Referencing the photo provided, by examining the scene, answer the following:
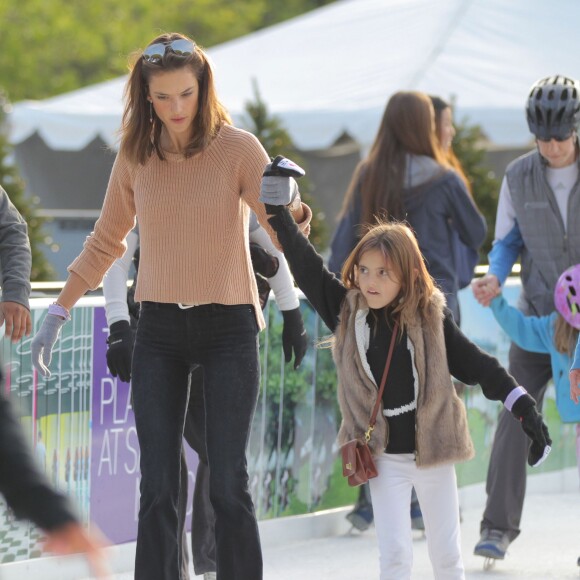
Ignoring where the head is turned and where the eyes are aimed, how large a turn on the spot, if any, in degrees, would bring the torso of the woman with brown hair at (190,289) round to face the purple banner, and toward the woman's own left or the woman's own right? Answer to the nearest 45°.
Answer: approximately 180°

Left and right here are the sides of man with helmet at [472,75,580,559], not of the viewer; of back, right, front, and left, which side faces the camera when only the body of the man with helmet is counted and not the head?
front

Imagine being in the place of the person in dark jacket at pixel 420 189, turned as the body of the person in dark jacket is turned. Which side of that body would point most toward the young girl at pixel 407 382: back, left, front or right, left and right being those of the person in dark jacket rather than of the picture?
back

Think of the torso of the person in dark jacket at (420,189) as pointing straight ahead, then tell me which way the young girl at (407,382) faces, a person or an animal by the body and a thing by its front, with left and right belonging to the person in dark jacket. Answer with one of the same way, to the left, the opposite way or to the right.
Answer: the opposite way

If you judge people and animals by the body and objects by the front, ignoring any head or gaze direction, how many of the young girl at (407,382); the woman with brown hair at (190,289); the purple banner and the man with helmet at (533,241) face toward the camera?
4

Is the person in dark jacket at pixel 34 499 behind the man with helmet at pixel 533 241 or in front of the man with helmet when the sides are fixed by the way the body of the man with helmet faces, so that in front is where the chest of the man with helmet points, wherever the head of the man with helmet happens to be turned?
in front

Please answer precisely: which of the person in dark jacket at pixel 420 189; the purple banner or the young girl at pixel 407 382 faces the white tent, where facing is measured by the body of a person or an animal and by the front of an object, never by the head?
the person in dark jacket

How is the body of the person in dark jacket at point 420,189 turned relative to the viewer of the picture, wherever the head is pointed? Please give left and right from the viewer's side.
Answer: facing away from the viewer

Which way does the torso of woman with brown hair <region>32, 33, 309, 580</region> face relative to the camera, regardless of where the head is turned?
toward the camera

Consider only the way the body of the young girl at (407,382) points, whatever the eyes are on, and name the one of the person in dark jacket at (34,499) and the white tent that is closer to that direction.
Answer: the person in dark jacket

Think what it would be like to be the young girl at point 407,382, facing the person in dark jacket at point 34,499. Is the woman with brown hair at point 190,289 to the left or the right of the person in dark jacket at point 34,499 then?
right

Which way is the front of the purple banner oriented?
toward the camera

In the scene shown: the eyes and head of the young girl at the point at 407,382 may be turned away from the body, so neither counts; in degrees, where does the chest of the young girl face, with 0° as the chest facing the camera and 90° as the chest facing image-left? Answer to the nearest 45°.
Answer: approximately 0°

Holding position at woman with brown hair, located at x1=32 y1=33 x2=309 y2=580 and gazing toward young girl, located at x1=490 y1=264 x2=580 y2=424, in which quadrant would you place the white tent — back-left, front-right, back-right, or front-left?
front-left

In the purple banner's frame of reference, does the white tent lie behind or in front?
behind
